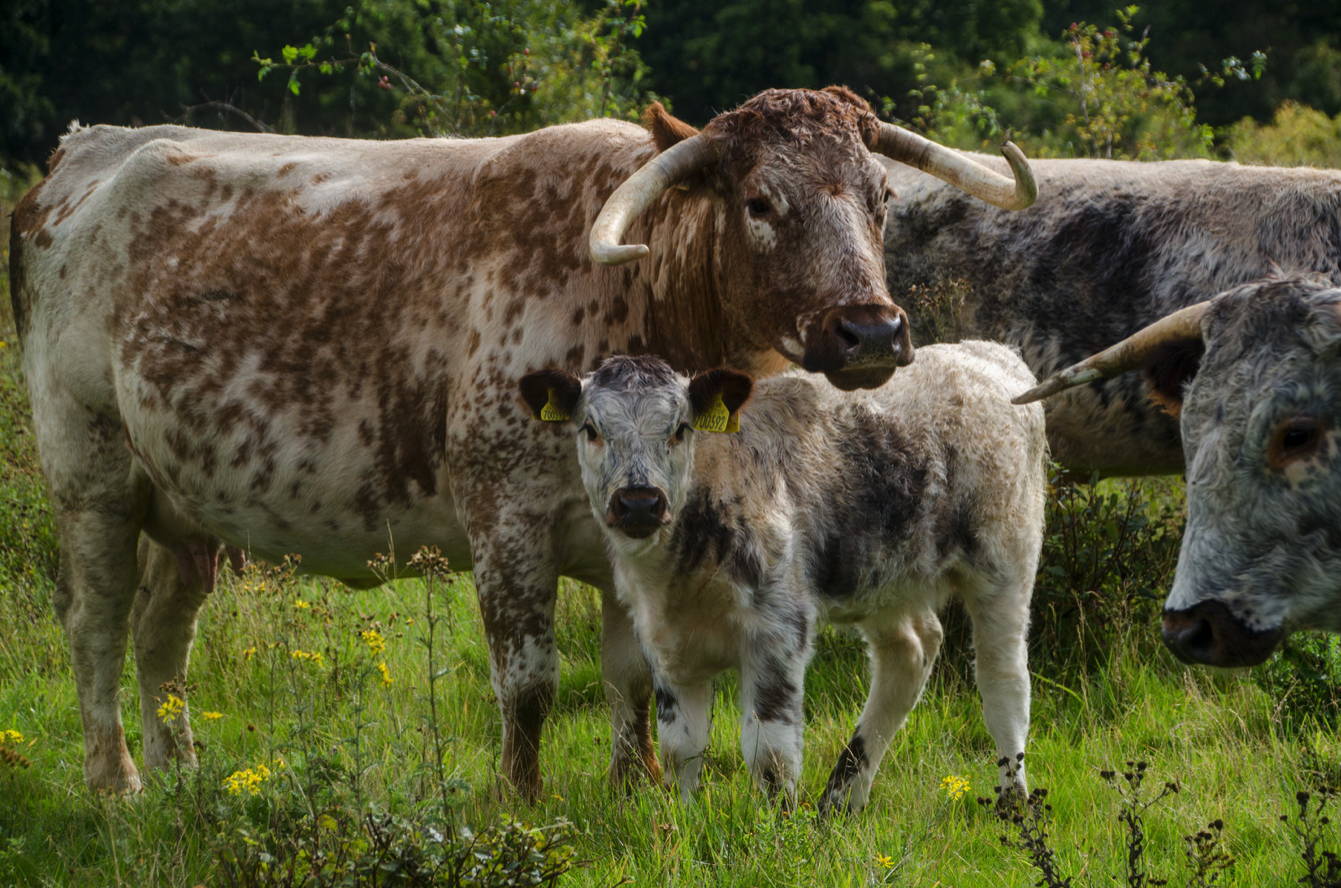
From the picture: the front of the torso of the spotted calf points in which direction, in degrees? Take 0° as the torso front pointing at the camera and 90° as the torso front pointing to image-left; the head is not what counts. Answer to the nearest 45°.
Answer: approximately 45°

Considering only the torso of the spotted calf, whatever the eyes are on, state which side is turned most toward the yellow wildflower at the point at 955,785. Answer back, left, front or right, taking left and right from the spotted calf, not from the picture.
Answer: left

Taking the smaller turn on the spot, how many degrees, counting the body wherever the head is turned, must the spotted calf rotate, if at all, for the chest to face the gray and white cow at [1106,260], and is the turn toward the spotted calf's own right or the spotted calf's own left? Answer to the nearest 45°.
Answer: approximately 180°

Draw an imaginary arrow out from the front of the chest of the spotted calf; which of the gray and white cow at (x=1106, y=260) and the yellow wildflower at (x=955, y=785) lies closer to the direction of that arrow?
the yellow wildflower
